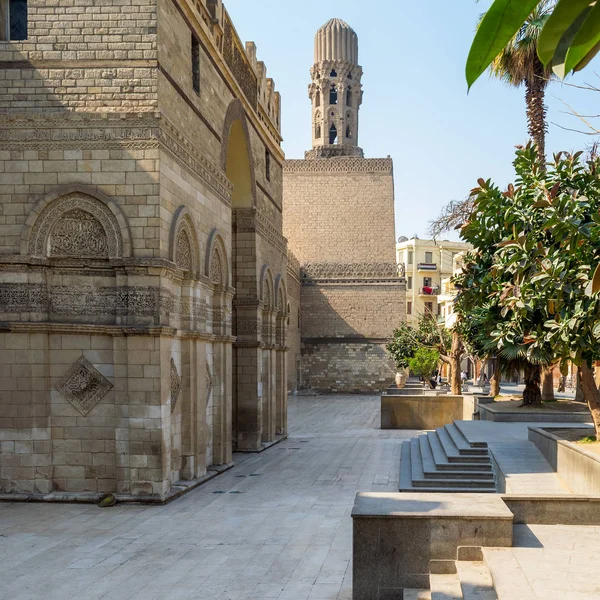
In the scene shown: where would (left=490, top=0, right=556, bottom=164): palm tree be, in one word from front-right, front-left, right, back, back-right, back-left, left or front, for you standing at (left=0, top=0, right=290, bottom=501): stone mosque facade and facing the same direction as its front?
front-left

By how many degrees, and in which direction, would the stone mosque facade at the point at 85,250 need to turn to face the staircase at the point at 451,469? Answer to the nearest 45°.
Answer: approximately 90° to its left

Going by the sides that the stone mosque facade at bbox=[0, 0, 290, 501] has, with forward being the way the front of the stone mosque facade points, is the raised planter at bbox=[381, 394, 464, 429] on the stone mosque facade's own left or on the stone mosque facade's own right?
on the stone mosque facade's own left

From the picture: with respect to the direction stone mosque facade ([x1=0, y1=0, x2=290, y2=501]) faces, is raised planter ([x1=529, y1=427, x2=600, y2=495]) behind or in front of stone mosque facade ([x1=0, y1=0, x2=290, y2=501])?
in front

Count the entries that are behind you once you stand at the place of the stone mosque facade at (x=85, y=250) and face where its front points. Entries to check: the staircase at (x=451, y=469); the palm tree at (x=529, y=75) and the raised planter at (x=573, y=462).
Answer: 0

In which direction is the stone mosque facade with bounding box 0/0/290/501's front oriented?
to the viewer's right

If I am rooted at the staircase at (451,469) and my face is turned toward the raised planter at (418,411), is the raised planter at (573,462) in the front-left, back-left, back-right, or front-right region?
back-right

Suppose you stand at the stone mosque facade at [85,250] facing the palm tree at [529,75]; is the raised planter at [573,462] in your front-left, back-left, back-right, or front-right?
front-right
